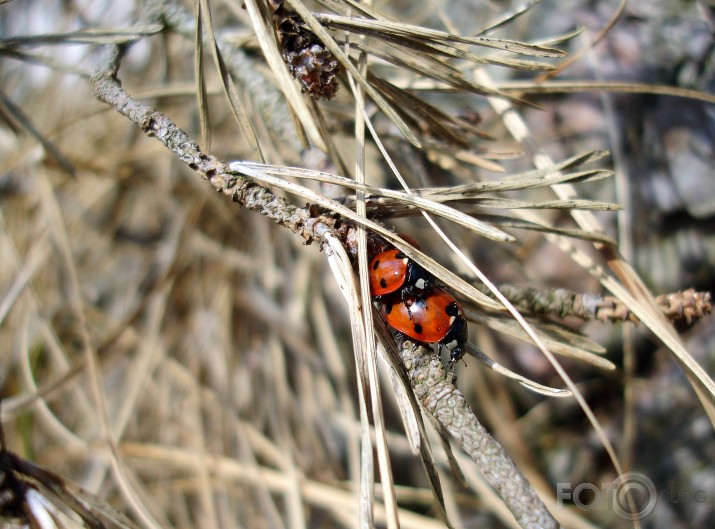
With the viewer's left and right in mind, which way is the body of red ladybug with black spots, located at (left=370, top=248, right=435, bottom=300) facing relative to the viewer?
facing to the right of the viewer
